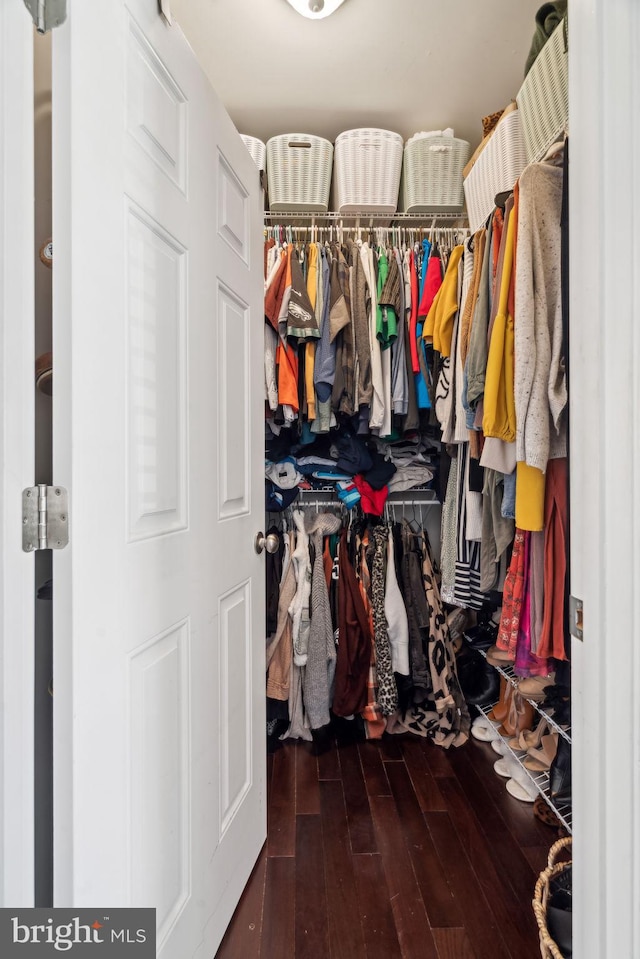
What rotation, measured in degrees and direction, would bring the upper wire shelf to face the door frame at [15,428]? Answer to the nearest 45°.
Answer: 0° — it already faces it

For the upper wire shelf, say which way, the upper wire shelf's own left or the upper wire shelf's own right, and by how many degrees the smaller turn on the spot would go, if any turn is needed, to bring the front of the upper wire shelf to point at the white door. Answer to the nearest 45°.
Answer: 0° — it already faces it

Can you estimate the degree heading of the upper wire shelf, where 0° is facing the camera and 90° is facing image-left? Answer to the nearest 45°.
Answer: approximately 0°
